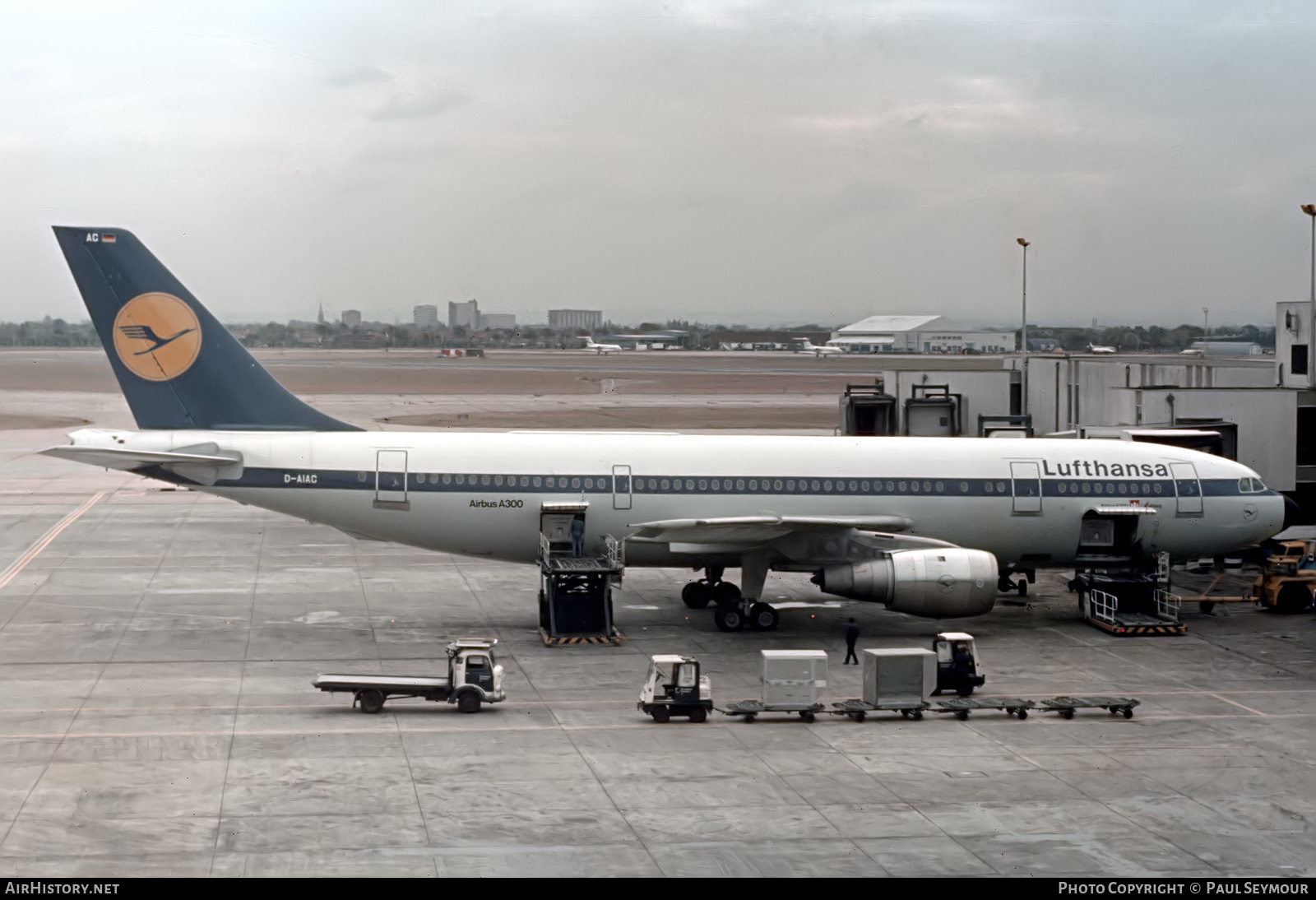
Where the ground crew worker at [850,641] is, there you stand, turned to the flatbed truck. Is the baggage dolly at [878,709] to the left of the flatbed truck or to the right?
left

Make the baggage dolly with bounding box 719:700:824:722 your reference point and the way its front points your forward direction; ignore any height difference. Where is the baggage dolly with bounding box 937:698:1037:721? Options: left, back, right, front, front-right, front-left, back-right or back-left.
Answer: back

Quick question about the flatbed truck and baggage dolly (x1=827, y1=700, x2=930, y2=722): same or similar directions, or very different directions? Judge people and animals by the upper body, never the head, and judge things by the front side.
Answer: very different directions

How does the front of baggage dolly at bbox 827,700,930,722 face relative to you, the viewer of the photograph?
facing to the left of the viewer

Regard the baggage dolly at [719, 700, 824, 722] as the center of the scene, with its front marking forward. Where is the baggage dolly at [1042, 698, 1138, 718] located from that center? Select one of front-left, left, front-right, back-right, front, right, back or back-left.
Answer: back

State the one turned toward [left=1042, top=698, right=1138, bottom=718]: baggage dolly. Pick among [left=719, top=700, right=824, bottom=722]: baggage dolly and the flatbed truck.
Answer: the flatbed truck

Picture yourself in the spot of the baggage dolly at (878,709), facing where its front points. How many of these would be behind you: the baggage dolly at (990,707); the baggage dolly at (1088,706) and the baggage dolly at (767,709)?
2

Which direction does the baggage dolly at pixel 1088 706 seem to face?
to the viewer's left

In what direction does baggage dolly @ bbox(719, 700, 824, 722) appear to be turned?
to the viewer's left

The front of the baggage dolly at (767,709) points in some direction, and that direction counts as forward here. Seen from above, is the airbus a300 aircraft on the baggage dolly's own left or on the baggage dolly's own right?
on the baggage dolly's own right

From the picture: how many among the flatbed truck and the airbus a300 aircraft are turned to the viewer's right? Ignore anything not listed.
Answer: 2

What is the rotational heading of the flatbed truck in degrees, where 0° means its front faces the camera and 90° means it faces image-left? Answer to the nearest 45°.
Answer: approximately 270°

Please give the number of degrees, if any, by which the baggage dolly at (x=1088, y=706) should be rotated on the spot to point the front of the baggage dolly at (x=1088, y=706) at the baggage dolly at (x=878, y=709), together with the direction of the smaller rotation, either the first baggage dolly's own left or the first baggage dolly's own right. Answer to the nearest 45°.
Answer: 0° — it already faces it

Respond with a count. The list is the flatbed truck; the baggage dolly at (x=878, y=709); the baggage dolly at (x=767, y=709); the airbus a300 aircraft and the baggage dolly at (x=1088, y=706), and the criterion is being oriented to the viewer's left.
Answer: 3
